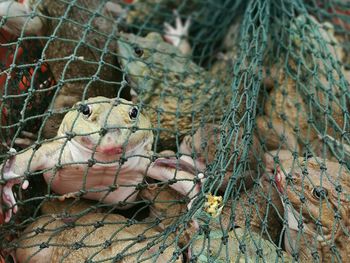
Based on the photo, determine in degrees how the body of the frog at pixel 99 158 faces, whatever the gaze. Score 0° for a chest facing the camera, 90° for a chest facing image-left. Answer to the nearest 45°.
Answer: approximately 0°

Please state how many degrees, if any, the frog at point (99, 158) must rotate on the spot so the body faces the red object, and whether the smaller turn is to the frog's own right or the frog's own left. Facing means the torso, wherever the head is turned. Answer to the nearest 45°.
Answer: approximately 135° to the frog's own right
